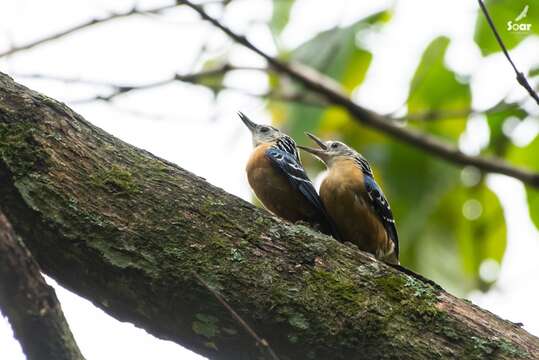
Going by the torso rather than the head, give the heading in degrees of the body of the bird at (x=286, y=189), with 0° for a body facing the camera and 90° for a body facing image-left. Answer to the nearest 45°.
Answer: approximately 90°
